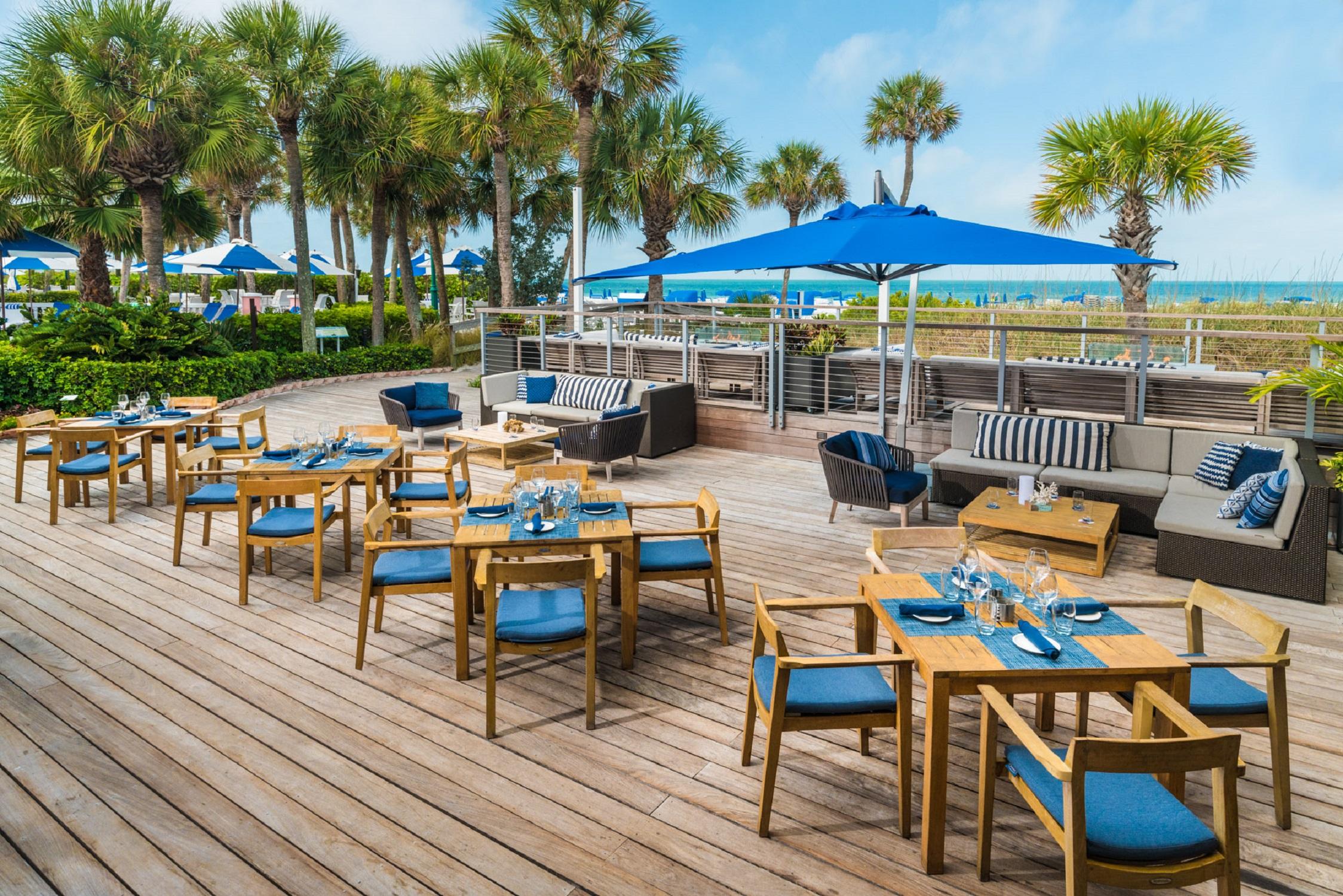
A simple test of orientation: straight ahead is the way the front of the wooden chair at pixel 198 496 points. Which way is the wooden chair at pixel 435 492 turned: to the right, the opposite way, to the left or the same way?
the opposite way

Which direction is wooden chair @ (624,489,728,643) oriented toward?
to the viewer's left

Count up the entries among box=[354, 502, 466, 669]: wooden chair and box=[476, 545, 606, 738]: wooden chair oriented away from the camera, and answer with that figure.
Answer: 1

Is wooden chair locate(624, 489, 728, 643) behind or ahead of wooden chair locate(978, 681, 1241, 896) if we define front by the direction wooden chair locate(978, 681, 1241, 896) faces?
ahead

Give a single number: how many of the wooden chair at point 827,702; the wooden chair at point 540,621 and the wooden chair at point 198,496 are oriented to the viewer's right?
2

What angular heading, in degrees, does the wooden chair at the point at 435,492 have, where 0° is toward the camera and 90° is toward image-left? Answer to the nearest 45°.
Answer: approximately 90°

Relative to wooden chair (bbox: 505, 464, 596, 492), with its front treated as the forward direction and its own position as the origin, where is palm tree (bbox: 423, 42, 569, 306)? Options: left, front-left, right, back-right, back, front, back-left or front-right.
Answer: back

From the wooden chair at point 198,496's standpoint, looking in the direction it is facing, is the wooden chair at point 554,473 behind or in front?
in front

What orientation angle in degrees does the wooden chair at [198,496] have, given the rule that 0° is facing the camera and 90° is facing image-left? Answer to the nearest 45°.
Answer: approximately 270°

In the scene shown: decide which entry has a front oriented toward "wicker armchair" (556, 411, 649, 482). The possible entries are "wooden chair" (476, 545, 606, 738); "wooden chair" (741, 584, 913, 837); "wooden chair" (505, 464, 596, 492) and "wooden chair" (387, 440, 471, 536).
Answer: "wooden chair" (476, 545, 606, 738)

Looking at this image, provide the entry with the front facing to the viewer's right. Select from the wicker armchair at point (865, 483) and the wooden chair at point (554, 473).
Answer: the wicker armchair

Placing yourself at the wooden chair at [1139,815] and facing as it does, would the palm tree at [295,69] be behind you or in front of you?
in front
